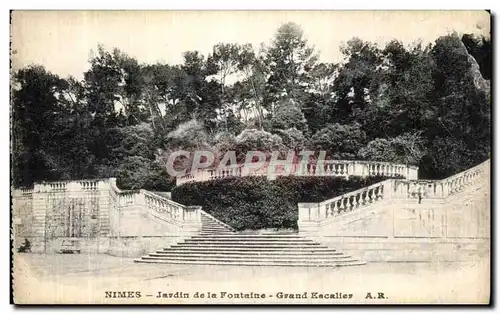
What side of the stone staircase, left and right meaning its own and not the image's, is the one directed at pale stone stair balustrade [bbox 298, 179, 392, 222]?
left

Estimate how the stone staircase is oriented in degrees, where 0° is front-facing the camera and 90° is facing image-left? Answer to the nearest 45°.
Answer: approximately 0°

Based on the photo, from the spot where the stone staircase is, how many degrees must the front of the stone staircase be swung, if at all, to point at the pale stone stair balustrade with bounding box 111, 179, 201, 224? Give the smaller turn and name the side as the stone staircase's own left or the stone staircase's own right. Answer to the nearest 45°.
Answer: approximately 90° to the stone staircase's own right
